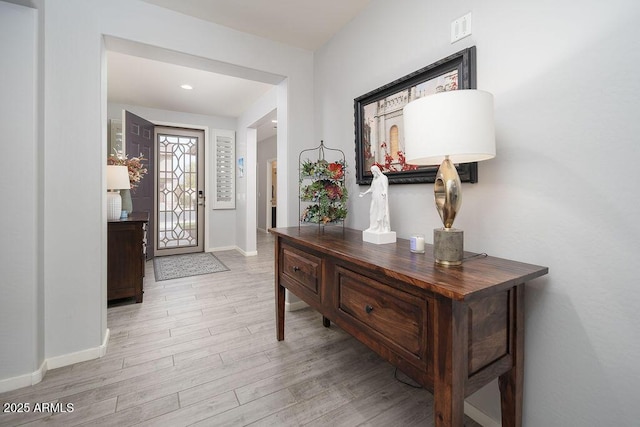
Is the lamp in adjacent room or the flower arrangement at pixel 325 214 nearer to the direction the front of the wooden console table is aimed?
the lamp in adjacent room

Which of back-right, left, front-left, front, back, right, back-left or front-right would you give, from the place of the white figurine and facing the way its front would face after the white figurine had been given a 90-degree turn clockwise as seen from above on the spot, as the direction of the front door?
front

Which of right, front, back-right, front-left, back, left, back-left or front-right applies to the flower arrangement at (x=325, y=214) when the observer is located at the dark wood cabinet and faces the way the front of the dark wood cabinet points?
front-right

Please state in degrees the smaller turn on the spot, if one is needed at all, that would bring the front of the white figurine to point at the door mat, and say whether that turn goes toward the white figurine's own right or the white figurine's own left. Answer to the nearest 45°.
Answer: approximately 90° to the white figurine's own right

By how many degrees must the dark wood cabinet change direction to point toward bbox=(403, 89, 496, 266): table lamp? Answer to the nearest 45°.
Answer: approximately 90° to its right

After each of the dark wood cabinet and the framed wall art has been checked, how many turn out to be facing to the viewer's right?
1

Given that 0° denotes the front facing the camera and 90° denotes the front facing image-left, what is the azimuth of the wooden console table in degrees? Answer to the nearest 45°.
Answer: approximately 45°

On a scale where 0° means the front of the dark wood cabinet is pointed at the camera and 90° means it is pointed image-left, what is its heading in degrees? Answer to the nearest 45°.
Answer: approximately 270°

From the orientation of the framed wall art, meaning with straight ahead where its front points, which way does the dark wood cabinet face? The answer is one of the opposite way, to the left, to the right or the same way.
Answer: the opposite way

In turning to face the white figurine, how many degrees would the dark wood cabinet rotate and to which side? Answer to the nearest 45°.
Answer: approximately 45° to its right

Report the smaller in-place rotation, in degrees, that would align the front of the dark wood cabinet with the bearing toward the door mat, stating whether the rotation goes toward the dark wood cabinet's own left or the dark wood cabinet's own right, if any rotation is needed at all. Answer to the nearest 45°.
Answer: approximately 45° to the dark wood cabinet's own left

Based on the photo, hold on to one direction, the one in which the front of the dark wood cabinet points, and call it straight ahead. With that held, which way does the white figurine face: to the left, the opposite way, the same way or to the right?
the opposite way

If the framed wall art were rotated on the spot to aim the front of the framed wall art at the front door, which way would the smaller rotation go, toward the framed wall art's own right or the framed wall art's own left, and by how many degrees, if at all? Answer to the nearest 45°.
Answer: approximately 90° to the framed wall art's own right

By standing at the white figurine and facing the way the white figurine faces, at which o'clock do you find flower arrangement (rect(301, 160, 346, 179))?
The flower arrangement is roughly at 3 o'clock from the white figurine.
